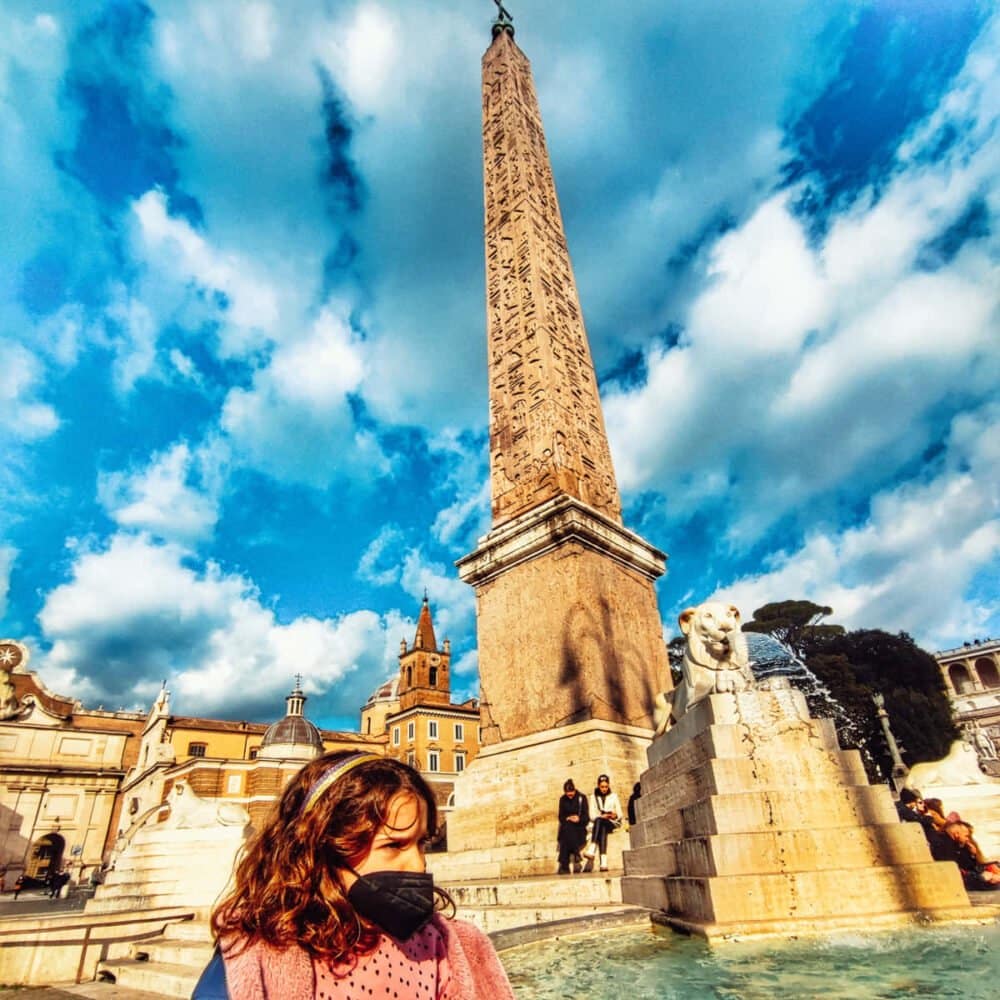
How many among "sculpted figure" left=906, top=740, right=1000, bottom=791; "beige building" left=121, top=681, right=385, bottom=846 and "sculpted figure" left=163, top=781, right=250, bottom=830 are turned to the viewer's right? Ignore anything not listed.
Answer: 1

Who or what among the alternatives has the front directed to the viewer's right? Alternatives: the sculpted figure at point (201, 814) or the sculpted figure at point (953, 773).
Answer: the sculpted figure at point (953, 773)

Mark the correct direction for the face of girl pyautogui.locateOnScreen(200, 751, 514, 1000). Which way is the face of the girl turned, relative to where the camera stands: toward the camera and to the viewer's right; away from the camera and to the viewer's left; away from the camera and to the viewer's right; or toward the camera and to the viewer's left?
toward the camera and to the viewer's right

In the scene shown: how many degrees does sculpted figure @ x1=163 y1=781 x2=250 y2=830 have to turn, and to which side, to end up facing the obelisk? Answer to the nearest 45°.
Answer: approximately 180°

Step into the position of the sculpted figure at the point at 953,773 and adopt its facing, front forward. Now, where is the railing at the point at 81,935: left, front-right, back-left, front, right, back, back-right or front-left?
back-right

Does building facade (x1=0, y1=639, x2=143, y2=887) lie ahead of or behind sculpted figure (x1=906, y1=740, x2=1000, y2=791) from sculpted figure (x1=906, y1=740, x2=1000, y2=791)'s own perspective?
behind

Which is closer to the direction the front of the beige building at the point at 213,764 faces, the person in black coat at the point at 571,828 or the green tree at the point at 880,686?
the person in black coat

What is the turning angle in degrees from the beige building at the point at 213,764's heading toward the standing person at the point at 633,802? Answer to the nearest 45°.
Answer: approximately 45° to its left

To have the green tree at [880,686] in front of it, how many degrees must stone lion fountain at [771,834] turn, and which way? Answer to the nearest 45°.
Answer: approximately 135° to its left

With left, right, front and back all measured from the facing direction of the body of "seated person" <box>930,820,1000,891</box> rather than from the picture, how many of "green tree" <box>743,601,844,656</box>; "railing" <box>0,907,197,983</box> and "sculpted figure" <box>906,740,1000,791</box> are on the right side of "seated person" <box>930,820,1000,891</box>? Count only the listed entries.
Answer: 1

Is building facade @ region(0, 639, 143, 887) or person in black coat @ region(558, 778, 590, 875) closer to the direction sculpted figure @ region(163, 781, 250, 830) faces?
the building facade

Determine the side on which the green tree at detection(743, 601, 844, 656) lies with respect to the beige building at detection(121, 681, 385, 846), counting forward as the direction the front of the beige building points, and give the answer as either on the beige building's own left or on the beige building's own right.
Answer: on the beige building's own left

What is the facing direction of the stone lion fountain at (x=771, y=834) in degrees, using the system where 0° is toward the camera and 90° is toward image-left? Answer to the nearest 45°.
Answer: approximately 315°

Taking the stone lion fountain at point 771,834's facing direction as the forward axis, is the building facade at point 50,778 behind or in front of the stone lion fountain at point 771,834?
behind
